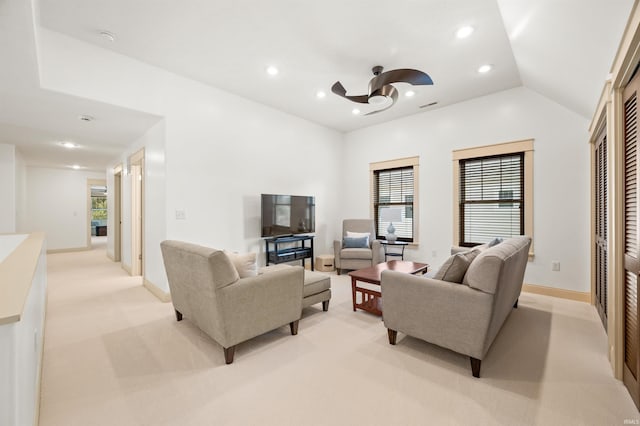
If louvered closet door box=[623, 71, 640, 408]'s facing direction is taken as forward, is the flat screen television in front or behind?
in front

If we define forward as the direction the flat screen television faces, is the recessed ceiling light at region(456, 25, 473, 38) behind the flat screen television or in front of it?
in front

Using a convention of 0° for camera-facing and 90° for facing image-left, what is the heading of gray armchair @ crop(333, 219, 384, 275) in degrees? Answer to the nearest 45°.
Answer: approximately 0°

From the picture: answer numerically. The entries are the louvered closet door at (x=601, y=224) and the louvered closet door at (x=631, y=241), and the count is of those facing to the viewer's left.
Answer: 2

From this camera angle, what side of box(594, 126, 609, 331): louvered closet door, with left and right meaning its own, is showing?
left

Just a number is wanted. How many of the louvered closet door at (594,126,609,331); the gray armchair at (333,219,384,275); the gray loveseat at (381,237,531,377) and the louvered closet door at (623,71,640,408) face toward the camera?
1

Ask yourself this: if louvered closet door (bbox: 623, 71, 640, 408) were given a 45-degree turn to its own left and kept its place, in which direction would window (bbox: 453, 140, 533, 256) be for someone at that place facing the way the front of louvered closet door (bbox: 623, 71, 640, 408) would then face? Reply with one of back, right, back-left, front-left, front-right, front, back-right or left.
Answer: right

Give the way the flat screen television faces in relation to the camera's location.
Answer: facing the viewer and to the right of the viewer

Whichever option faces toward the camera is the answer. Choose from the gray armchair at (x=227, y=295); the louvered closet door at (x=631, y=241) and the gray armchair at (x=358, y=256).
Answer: the gray armchair at (x=358, y=256)

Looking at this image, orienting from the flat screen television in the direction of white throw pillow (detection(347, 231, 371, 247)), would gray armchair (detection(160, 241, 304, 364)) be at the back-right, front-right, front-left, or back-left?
back-right

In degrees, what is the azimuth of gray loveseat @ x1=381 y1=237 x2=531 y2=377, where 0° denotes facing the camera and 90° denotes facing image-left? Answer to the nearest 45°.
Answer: approximately 135°

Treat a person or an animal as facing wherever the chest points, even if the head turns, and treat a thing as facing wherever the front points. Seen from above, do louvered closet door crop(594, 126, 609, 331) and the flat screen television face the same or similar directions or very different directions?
very different directions

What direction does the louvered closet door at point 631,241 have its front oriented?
to the viewer's left

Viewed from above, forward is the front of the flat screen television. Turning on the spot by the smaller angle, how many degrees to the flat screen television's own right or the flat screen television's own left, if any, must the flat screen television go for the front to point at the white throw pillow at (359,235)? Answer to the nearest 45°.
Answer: approximately 45° to the flat screen television's own left
